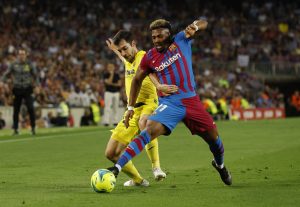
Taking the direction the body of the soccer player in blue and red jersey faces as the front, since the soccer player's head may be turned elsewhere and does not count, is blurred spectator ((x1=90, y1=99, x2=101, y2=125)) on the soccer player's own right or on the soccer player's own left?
on the soccer player's own right

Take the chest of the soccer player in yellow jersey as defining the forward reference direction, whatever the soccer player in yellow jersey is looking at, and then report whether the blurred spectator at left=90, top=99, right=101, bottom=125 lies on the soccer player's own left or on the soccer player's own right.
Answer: on the soccer player's own right

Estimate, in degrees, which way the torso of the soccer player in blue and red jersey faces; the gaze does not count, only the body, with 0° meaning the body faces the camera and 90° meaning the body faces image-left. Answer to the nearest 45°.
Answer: approximately 45°

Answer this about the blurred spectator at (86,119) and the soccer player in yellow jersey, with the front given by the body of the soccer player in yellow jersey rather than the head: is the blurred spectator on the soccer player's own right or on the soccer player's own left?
on the soccer player's own right
